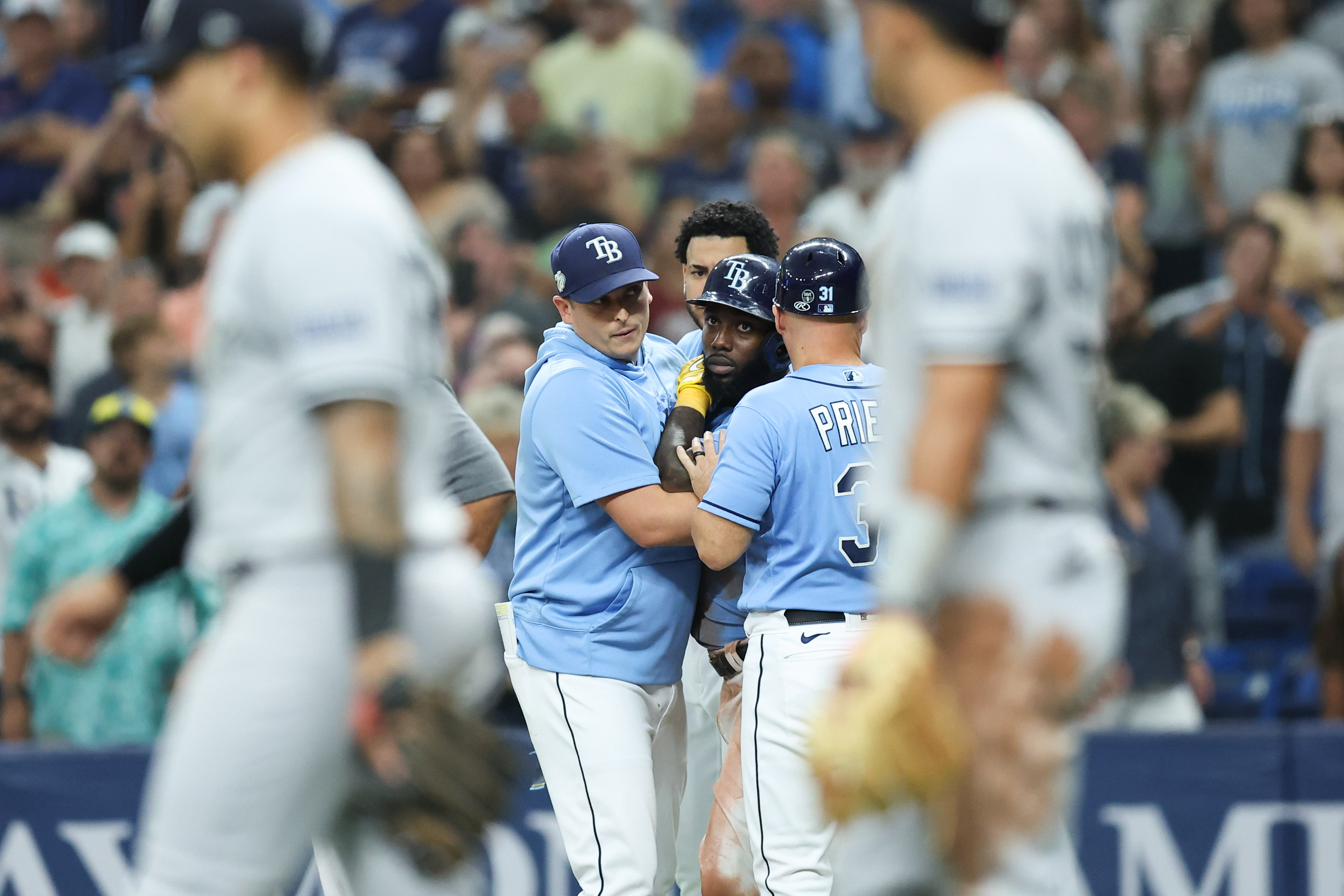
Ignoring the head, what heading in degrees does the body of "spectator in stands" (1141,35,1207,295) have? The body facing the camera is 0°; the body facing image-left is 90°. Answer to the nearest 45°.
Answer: approximately 0°

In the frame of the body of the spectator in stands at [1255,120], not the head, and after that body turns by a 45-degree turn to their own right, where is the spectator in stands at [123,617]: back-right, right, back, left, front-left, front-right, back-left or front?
front

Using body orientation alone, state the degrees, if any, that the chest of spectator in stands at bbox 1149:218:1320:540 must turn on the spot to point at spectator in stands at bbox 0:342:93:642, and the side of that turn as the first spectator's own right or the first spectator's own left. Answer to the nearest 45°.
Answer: approximately 45° to the first spectator's own right

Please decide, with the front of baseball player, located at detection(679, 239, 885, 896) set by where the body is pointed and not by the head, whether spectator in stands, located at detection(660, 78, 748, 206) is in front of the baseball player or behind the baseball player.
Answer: in front

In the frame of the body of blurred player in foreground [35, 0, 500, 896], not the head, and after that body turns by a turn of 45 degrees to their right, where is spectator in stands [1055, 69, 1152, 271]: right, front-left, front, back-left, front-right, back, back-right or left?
right

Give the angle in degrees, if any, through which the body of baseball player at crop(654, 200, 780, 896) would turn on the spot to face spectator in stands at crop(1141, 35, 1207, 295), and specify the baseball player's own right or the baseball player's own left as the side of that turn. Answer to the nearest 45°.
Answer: approximately 180°

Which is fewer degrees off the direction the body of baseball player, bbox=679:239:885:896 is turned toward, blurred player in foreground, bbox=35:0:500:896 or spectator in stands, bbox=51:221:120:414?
the spectator in stands

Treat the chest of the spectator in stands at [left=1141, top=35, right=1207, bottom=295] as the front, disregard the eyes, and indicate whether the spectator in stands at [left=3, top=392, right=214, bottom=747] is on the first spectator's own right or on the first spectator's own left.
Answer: on the first spectator's own right

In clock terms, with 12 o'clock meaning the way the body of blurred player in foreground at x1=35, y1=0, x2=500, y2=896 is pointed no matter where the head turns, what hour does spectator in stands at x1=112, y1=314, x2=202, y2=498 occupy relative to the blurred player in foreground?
The spectator in stands is roughly at 3 o'clock from the blurred player in foreground.

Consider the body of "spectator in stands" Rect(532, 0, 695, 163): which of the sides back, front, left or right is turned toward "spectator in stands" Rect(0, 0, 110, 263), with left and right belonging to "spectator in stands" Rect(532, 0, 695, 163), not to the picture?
right
